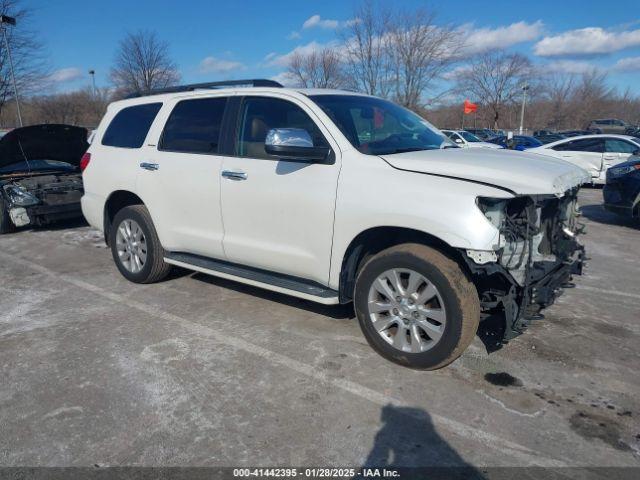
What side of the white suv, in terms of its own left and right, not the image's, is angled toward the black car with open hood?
back

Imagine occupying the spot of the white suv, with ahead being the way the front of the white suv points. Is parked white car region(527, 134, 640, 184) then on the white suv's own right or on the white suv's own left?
on the white suv's own left

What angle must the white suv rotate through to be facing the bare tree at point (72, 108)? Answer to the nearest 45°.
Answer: approximately 180°

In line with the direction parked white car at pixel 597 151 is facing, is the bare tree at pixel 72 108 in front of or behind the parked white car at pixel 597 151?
behind

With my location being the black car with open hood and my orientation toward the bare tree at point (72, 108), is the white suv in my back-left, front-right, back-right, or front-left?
back-right

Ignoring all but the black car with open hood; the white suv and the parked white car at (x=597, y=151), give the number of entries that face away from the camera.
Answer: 0

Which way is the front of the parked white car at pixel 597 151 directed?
to the viewer's right

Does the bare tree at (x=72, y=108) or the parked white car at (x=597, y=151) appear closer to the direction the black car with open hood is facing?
the parked white car

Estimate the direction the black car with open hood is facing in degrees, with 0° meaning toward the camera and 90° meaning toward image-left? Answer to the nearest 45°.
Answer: approximately 315°

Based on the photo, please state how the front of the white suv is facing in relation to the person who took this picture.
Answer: facing the viewer and to the right of the viewer

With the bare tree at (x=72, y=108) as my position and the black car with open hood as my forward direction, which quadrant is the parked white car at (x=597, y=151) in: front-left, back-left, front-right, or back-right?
front-left

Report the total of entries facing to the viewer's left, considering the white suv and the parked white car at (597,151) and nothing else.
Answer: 0
